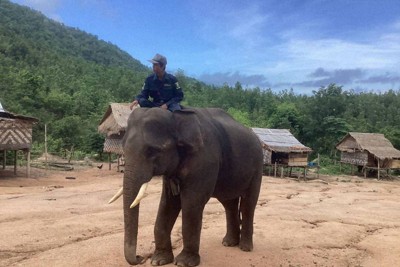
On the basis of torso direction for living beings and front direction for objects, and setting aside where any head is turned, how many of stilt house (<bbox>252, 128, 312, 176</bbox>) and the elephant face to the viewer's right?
0

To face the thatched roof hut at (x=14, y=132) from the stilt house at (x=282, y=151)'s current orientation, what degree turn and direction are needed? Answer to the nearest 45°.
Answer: approximately 45° to its right

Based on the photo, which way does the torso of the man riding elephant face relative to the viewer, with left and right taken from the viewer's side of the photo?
facing the viewer and to the left of the viewer

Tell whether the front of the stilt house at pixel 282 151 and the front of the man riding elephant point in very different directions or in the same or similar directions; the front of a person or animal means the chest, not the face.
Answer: same or similar directions

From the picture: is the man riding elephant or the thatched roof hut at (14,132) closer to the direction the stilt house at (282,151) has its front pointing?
the man riding elephant

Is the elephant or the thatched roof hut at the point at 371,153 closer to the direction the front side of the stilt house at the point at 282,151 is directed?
the elephant

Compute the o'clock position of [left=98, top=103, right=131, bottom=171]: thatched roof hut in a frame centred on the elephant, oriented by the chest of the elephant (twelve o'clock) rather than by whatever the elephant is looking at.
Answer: The thatched roof hut is roughly at 4 o'clock from the elephant.

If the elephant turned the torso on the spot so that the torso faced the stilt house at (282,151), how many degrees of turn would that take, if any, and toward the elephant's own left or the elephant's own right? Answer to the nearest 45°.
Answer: approximately 135° to the elephant's own right

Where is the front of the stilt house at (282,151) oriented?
toward the camera

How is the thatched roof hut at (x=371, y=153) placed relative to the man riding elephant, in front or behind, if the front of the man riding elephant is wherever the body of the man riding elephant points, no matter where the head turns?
behind

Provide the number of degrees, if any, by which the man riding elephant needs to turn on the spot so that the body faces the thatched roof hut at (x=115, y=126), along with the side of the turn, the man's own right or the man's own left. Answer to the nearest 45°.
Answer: approximately 135° to the man's own right

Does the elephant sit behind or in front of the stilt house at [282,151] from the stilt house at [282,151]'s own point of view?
in front

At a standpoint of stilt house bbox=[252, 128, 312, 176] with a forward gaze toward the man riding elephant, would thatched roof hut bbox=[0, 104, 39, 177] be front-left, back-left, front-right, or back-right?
front-right

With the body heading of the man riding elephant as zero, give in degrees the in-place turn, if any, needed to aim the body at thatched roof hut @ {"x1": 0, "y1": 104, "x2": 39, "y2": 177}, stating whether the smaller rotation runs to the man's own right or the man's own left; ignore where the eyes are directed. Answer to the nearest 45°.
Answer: approximately 90° to the man's own right

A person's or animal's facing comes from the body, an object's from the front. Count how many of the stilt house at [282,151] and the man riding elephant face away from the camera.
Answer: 0

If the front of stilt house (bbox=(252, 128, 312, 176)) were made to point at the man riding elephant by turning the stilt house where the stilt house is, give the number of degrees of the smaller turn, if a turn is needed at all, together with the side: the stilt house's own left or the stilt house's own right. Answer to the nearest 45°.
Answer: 0° — it already faces them
